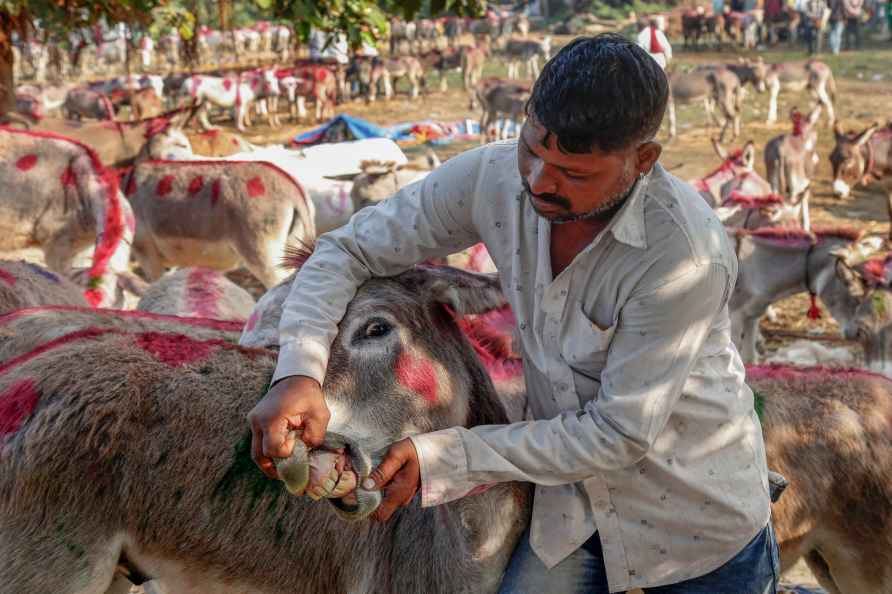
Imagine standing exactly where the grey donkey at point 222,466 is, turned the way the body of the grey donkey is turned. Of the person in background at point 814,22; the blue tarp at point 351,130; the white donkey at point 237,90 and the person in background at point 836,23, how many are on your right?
0

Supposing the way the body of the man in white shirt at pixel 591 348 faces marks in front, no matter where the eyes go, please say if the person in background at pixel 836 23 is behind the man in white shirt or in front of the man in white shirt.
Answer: behind

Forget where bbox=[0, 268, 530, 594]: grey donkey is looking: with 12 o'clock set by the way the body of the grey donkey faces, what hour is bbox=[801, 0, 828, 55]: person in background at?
The person in background is roughly at 10 o'clock from the grey donkey.

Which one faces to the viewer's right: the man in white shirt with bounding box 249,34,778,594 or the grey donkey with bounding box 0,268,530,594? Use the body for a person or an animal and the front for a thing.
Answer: the grey donkey

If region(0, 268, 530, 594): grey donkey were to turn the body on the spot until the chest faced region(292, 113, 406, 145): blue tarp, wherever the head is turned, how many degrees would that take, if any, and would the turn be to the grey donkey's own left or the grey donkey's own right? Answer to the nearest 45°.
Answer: approximately 90° to the grey donkey's own left

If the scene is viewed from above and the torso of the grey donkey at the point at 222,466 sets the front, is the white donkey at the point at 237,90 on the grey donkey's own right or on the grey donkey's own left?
on the grey donkey's own left

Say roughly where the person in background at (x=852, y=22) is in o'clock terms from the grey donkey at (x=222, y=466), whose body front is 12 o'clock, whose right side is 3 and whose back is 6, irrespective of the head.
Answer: The person in background is roughly at 10 o'clock from the grey donkey.

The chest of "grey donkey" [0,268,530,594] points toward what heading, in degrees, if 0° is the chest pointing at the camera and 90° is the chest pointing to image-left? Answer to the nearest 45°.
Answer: approximately 270°

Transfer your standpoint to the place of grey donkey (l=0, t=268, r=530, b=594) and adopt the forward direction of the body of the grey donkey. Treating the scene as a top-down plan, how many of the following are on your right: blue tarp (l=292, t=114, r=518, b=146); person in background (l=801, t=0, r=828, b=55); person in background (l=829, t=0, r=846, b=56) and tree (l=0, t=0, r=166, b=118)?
0

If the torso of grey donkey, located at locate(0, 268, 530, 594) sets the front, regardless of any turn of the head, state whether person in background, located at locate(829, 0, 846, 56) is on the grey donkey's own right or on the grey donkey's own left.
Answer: on the grey donkey's own left

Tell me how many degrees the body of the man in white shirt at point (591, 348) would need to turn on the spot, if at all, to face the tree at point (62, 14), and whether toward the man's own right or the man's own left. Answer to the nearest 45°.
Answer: approximately 90° to the man's own right

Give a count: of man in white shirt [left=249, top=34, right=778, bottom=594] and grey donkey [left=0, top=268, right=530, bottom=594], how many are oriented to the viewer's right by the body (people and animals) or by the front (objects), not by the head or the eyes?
1

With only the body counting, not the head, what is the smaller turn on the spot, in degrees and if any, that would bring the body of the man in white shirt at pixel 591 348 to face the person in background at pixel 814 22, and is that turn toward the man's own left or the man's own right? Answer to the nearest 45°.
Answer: approximately 135° to the man's own right
